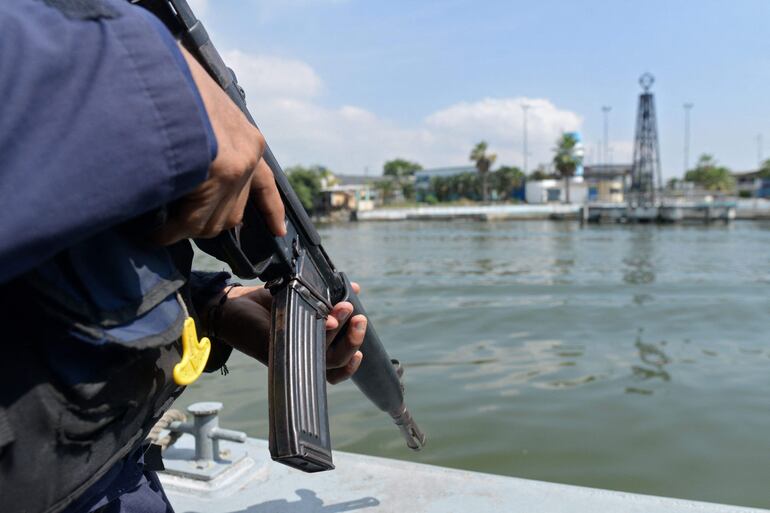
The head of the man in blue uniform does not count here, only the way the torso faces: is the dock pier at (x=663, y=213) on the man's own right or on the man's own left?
on the man's own left

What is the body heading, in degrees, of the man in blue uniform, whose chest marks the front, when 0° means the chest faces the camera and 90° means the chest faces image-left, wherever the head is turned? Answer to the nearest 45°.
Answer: approximately 270°
